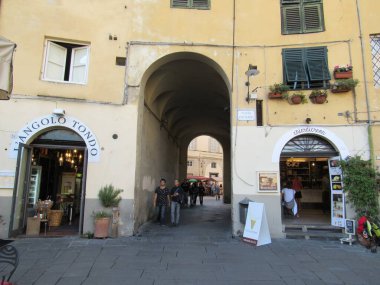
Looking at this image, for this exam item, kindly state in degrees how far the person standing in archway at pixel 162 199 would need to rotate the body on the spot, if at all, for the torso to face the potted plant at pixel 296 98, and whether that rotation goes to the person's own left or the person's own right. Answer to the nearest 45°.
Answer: approximately 45° to the person's own left

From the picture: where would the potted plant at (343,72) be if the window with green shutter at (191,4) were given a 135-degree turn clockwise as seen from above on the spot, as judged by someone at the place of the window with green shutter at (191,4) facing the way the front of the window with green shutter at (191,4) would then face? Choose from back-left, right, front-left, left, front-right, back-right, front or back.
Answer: back-right

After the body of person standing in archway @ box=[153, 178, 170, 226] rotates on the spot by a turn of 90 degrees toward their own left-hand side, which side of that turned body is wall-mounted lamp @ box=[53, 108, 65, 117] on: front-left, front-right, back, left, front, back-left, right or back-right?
back-right

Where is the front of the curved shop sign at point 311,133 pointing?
toward the camera

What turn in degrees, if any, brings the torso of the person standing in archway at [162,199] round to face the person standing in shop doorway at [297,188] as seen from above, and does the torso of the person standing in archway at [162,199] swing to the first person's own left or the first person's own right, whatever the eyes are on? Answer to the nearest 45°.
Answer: approximately 90° to the first person's own left

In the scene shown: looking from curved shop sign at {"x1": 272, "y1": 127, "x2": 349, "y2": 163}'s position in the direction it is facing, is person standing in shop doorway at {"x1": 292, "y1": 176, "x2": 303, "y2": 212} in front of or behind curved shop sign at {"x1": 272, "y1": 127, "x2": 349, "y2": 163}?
behind

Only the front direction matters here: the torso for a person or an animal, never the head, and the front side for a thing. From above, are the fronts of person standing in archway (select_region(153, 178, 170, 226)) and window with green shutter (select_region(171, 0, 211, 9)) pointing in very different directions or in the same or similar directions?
same or similar directions

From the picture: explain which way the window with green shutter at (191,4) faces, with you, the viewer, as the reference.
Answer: facing the viewer

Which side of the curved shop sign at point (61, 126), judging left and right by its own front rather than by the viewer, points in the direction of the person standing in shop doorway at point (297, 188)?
left

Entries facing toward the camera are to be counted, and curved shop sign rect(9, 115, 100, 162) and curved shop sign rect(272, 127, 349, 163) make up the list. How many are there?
2

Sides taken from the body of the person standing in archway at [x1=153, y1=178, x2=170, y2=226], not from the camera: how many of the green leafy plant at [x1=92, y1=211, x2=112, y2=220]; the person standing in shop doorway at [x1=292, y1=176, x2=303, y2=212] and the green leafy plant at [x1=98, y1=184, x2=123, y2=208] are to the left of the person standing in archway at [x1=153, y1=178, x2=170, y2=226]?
1

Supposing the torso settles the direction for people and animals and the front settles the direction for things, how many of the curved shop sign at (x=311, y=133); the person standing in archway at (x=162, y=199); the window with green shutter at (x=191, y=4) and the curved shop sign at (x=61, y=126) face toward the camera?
4

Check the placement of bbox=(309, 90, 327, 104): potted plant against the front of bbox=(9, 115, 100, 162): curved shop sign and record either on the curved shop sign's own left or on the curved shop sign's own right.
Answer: on the curved shop sign's own left
